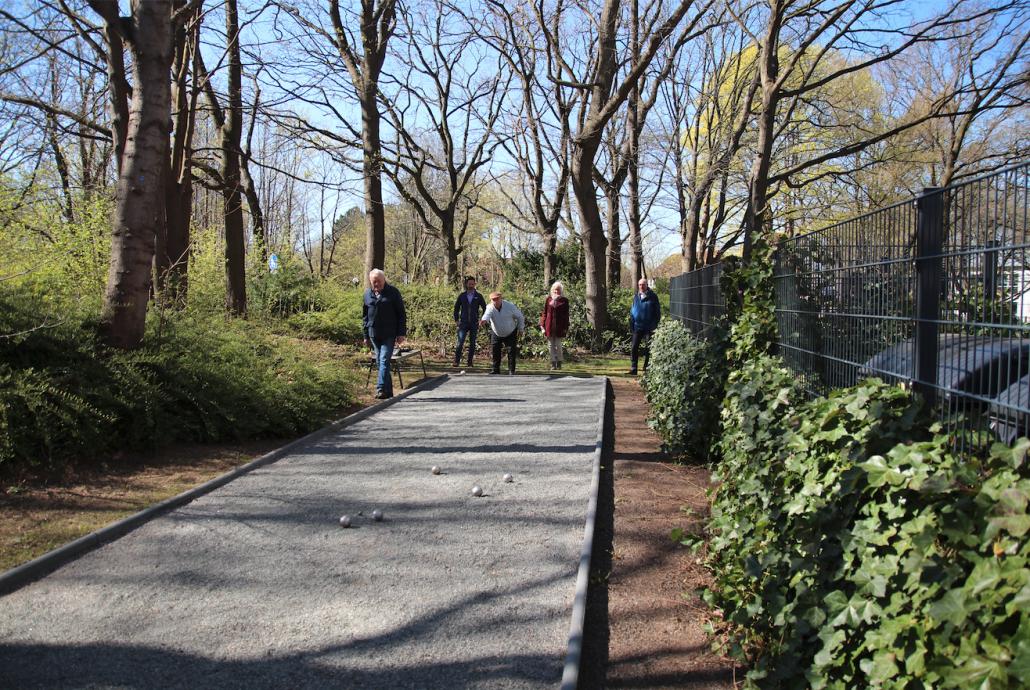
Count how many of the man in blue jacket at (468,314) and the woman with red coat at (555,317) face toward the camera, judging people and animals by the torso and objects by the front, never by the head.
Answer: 2

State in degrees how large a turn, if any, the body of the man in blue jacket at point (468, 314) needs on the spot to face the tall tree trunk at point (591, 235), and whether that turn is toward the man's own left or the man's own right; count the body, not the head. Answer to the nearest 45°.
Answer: approximately 135° to the man's own left

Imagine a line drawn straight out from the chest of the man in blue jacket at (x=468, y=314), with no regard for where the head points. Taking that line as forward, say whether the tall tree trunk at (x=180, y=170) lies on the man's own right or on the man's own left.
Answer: on the man's own right

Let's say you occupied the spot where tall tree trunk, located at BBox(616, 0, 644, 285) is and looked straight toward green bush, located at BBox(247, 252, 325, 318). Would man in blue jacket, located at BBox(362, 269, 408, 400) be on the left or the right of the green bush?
left

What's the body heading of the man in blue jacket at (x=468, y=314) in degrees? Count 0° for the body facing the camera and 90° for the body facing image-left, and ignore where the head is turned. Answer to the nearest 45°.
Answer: approximately 0°

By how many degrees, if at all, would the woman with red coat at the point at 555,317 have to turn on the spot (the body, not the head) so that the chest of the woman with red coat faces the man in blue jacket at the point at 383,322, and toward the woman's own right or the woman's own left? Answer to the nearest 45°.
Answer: approximately 45° to the woman's own right

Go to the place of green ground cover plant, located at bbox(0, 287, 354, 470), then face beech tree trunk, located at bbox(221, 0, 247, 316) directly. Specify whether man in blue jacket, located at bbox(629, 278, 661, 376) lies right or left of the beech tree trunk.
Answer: right

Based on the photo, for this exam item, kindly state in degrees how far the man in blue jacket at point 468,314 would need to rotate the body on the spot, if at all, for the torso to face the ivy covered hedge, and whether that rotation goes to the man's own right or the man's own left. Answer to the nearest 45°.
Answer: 0° — they already face it

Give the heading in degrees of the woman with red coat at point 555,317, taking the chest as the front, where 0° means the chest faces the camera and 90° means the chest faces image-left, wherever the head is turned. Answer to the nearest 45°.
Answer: approximately 0°

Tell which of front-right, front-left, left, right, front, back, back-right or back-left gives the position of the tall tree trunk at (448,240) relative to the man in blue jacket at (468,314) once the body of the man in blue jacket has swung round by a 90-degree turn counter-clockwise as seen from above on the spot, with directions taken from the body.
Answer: left
